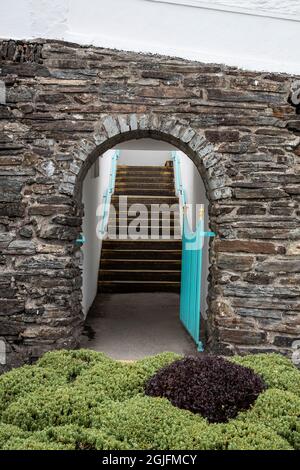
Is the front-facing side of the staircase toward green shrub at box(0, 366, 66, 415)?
yes

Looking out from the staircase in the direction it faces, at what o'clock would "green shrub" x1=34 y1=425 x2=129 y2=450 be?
The green shrub is roughly at 12 o'clock from the staircase.

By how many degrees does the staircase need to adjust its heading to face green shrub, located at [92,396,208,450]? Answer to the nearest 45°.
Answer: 0° — it already faces it

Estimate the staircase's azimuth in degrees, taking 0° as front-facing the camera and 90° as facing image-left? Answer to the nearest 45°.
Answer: approximately 0°

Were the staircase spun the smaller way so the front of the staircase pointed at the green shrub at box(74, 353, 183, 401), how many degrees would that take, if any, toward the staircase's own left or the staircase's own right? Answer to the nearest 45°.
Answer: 0° — it already faces it

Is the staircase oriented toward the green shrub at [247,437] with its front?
yes

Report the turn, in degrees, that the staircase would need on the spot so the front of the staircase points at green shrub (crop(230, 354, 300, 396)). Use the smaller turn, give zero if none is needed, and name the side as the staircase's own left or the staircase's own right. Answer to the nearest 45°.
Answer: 0° — it already faces it

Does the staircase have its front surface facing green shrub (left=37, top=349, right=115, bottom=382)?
yes

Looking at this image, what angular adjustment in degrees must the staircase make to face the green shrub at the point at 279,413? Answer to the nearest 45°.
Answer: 0° — it already faces it
